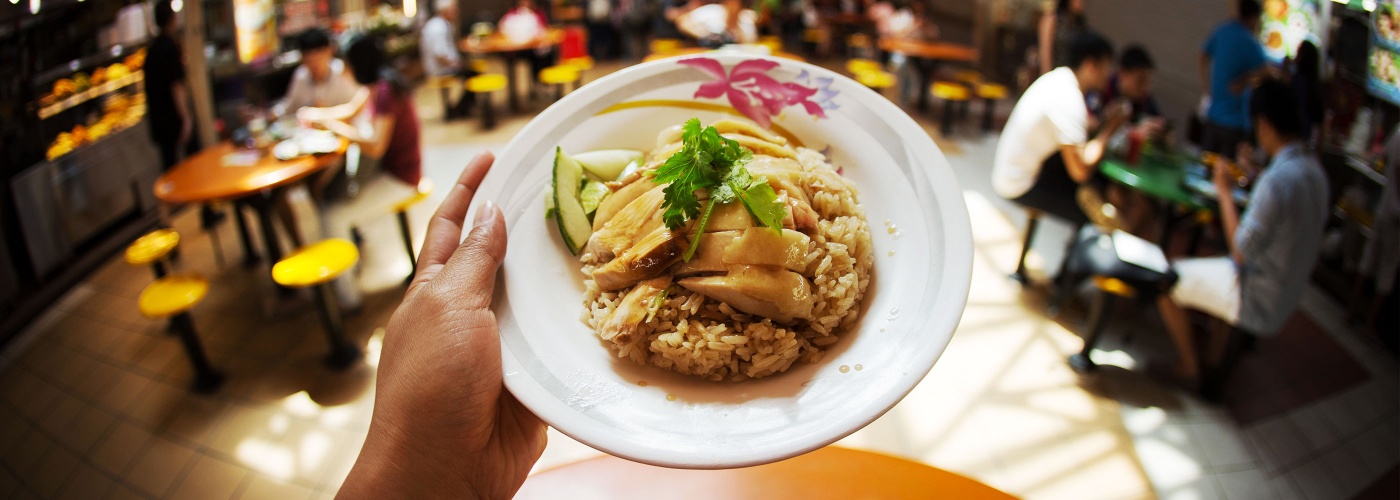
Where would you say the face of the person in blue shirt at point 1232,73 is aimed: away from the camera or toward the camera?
away from the camera

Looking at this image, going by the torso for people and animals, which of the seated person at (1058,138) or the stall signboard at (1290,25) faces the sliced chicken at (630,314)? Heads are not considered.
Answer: the stall signboard

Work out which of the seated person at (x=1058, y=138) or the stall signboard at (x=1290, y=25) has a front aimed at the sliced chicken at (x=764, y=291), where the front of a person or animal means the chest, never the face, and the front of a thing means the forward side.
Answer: the stall signboard

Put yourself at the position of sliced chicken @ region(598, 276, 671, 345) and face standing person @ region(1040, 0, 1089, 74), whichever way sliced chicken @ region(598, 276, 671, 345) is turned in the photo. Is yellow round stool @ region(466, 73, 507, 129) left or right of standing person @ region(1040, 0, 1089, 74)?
left

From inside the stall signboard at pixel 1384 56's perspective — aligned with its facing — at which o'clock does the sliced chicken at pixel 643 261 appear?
The sliced chicken is roughly at 11 o'clock from the stall signboard.

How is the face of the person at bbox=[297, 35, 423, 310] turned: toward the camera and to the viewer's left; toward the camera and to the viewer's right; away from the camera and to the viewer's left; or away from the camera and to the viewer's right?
away from the camera and to the viewer's left

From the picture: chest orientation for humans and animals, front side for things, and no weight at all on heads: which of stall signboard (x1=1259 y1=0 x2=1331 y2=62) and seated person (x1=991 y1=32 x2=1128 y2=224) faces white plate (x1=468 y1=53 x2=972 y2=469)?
the stall signboard

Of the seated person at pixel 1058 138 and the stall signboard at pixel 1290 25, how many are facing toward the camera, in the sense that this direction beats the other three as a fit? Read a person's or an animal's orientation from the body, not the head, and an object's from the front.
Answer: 1
